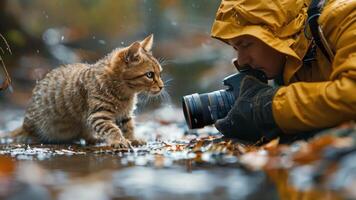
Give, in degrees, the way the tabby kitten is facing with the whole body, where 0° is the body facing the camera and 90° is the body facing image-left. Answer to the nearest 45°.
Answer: approximately 270°

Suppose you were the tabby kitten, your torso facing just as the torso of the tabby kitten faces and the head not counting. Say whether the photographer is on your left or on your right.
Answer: on your right
